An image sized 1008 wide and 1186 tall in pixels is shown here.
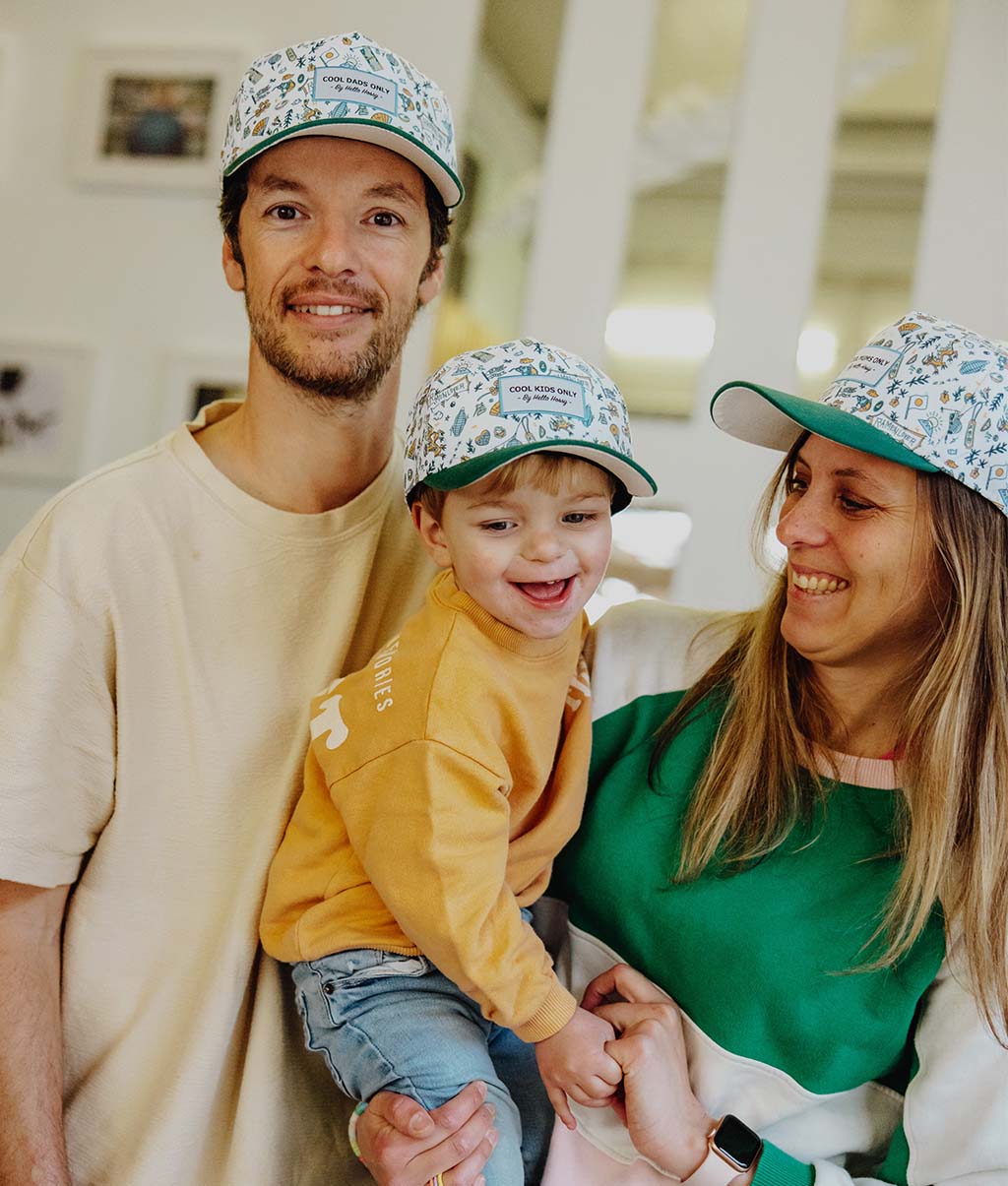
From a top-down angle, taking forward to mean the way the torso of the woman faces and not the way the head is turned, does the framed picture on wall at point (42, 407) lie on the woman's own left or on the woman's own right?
on the woman's own right

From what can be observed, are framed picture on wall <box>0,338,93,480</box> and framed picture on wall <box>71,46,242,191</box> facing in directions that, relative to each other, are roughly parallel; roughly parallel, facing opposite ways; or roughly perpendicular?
roughly parallel

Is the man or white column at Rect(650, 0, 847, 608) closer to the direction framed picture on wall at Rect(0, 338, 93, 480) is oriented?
the man

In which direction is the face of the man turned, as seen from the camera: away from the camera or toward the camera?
toward the camera

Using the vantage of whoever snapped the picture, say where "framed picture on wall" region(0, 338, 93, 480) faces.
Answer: facing the viewer

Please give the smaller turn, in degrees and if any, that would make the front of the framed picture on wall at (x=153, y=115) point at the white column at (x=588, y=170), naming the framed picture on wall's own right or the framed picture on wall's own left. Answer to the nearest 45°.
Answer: approximately 45° to the framed picture on wall's own left

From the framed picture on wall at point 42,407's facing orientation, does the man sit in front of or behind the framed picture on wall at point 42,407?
in front

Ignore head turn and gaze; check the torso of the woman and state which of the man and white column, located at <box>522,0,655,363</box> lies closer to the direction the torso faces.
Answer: the man

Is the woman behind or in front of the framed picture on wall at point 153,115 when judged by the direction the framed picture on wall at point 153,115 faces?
in front

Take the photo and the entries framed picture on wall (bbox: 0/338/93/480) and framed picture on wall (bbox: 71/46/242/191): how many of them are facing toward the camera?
2

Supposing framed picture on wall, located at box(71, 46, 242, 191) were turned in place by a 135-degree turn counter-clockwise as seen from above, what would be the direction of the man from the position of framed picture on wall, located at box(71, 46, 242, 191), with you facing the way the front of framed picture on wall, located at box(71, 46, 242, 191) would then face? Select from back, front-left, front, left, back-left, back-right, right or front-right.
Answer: back-right

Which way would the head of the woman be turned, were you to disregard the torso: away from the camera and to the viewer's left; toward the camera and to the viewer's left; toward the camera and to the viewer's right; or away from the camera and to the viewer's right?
toward the camera and to the viewer's left

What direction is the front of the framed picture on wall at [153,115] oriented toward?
toward the camera

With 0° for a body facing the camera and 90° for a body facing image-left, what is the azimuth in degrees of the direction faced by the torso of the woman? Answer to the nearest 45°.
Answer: approximately 45°

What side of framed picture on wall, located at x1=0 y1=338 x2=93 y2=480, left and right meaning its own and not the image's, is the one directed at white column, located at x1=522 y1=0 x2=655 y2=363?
left
